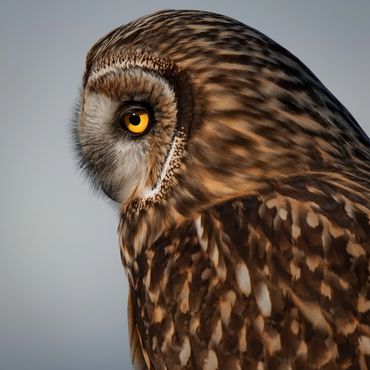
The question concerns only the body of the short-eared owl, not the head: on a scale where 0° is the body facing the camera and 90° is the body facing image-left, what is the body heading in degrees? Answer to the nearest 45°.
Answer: approximately 90°
